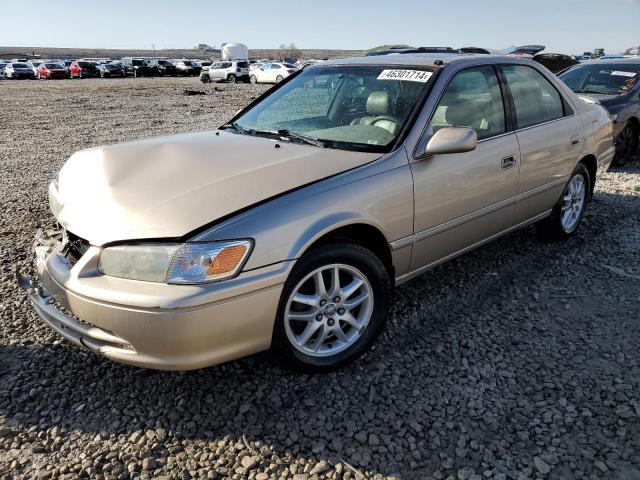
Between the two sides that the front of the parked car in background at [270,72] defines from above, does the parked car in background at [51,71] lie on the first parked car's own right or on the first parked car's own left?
on the first parked car's own right

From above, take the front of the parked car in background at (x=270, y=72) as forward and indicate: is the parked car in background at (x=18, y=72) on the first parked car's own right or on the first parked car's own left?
on the first parked car's own right

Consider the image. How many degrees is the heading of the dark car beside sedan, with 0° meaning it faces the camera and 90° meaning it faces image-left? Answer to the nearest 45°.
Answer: approximately 45°

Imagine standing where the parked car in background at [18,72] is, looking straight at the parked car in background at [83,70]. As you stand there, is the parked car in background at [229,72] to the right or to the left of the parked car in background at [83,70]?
right

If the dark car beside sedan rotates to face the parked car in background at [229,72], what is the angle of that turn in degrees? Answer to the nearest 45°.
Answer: approximately 90° to its right

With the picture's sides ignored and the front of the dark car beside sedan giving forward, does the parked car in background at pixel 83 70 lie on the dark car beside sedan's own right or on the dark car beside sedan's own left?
on the dark car beside sedan's own right

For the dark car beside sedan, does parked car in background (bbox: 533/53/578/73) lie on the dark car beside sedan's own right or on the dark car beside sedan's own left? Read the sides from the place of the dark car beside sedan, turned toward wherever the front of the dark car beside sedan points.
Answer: on the dark car beside sedan's own right

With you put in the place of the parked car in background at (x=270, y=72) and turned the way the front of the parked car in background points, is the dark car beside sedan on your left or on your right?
on your left

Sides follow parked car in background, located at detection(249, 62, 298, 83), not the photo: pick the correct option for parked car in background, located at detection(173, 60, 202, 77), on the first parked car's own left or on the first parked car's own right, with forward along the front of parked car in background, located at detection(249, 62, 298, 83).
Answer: on the first parked car's own right

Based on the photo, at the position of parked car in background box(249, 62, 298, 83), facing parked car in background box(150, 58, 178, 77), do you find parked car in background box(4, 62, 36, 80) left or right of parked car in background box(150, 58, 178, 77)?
left
